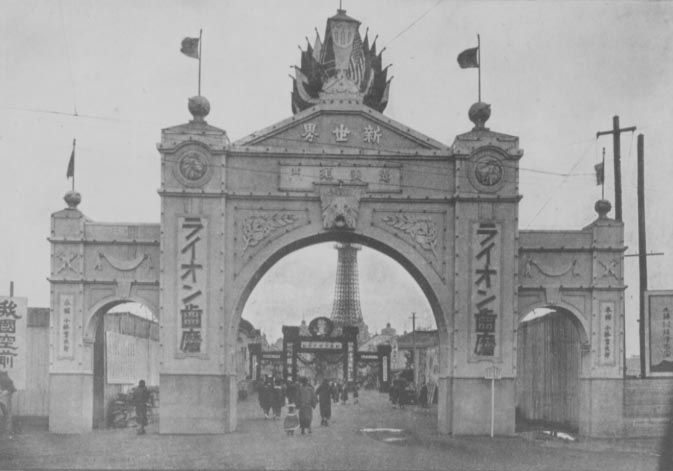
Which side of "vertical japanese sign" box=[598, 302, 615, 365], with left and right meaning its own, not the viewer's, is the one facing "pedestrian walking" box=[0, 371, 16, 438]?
right

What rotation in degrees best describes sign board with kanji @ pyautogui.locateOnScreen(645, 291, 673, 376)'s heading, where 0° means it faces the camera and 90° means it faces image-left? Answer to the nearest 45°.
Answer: approximately 0°

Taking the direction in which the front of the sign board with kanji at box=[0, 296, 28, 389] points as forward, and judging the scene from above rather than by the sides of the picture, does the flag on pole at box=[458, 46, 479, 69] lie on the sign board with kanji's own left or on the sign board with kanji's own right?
on the sign board with kanji's own left
